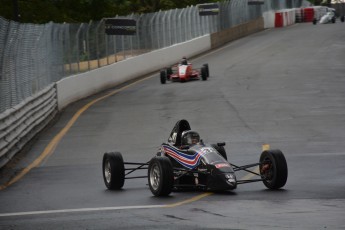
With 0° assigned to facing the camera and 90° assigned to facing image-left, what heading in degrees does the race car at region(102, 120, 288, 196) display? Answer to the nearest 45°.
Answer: approximately 315°

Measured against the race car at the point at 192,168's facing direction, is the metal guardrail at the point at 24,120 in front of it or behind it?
behind

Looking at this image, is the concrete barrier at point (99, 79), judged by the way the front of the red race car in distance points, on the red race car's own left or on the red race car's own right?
on the red race car's own right

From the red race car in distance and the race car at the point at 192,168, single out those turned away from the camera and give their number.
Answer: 0

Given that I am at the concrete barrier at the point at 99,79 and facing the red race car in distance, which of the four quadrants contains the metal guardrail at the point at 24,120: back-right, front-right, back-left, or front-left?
back-right

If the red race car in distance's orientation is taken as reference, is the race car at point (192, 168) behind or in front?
in front

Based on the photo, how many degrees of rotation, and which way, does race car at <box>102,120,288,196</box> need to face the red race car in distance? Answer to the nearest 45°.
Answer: approximately 135° to its left

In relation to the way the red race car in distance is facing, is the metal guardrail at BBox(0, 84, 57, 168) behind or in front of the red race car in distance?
in front

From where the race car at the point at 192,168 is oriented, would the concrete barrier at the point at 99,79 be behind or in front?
behind

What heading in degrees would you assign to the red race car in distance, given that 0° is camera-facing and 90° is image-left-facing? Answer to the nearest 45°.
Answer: approximately 0°

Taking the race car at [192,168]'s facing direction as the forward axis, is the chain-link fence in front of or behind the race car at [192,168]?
behind
